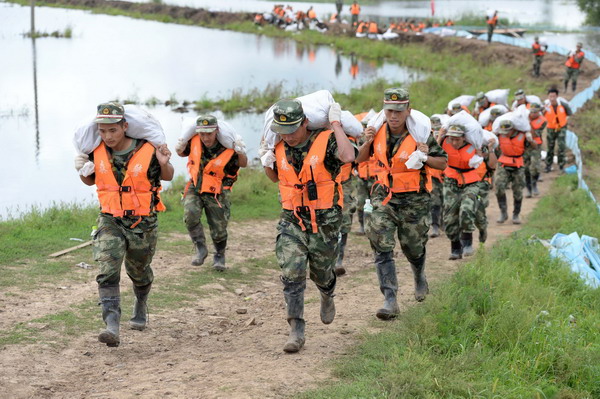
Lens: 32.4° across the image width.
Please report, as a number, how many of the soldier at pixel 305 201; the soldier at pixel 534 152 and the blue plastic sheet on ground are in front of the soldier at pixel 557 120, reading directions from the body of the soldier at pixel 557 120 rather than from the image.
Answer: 3

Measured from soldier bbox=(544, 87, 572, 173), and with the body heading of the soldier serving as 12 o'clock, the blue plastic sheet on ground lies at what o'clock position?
The blue plastic sheet on ground is roughly at 12 o'clock from the soldier.

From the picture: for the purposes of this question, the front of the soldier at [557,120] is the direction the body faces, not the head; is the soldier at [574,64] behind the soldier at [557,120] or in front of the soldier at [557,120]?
behind

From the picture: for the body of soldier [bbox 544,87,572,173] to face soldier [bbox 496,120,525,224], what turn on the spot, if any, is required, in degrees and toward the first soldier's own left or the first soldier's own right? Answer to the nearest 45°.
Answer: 0° — they already face them

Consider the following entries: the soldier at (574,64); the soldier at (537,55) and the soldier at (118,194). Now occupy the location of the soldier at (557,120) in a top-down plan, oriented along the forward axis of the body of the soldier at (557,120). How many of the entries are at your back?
2

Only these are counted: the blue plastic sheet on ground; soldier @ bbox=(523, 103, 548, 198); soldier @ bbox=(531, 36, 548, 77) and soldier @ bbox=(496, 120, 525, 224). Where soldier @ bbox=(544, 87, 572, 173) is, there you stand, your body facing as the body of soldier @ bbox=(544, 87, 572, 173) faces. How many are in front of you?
3

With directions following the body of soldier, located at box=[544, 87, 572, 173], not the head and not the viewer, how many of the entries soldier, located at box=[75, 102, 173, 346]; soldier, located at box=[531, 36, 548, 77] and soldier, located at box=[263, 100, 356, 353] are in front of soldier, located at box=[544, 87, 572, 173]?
2

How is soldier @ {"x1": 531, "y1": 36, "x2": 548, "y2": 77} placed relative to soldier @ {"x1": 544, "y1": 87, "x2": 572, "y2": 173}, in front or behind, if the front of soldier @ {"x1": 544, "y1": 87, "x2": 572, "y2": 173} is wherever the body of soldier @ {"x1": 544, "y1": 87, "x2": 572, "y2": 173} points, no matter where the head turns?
behind

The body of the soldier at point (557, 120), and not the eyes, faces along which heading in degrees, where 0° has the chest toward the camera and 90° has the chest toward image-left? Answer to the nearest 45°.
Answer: approximately 0°

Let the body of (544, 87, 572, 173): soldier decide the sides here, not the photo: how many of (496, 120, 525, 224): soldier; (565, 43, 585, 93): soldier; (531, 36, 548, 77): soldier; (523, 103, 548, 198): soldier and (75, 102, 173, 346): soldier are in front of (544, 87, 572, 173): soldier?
3
